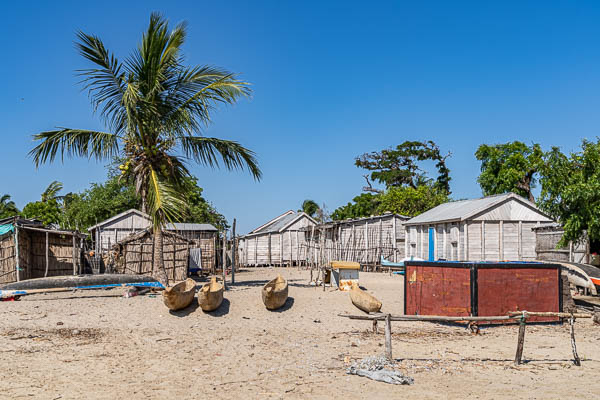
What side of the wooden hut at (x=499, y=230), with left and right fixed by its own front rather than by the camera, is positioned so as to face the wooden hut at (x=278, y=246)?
right

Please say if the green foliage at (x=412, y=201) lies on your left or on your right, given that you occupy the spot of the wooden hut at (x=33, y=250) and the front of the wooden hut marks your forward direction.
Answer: on your left

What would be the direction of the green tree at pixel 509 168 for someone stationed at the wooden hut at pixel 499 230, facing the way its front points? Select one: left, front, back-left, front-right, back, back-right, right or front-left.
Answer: back-right

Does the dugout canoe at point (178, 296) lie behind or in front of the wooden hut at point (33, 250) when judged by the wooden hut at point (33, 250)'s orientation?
in front

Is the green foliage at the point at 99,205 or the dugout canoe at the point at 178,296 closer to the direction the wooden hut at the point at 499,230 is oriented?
the dugout canoe

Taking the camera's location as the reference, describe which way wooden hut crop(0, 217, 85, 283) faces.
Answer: facing the viewer and to the right of the viewer

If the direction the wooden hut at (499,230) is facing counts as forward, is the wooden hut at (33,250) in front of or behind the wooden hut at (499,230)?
in front

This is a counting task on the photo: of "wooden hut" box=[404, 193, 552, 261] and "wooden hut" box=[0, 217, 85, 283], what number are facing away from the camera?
0

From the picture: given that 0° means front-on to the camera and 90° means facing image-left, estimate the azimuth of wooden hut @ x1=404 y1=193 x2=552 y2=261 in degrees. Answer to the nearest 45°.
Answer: approximately 45°
